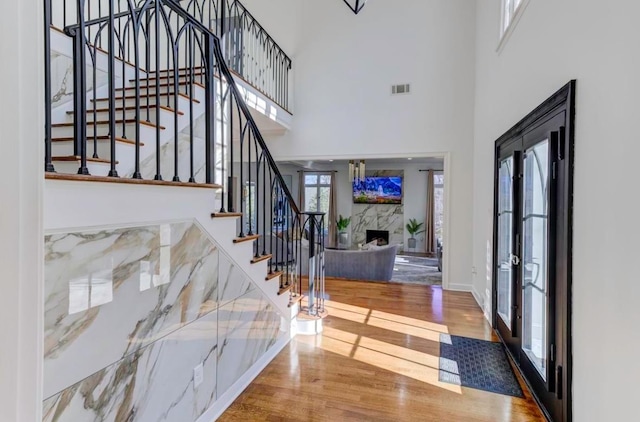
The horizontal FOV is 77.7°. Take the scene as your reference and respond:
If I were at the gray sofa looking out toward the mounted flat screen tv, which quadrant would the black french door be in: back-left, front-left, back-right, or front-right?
back-right

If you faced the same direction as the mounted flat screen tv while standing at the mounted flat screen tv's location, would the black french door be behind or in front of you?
in front

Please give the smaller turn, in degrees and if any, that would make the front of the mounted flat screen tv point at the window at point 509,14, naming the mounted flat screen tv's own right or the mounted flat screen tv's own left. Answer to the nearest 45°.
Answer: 0° — it already faces it

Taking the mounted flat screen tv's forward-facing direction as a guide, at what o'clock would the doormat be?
The doormat is roughly at 12 o'clock from the mounted flat screen tv.

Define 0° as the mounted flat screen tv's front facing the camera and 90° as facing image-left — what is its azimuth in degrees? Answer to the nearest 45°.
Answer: approximately 0°

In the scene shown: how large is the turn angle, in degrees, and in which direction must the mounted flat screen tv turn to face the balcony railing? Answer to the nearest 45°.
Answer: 0° — it already faces it

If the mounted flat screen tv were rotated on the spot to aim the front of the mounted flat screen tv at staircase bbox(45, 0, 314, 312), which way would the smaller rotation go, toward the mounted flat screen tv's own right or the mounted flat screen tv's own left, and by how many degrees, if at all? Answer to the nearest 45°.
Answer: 0° — it already faces it

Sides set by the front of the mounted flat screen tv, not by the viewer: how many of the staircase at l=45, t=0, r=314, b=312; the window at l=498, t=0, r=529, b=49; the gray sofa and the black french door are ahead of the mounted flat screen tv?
4

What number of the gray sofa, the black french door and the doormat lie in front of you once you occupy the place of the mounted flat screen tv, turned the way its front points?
3
